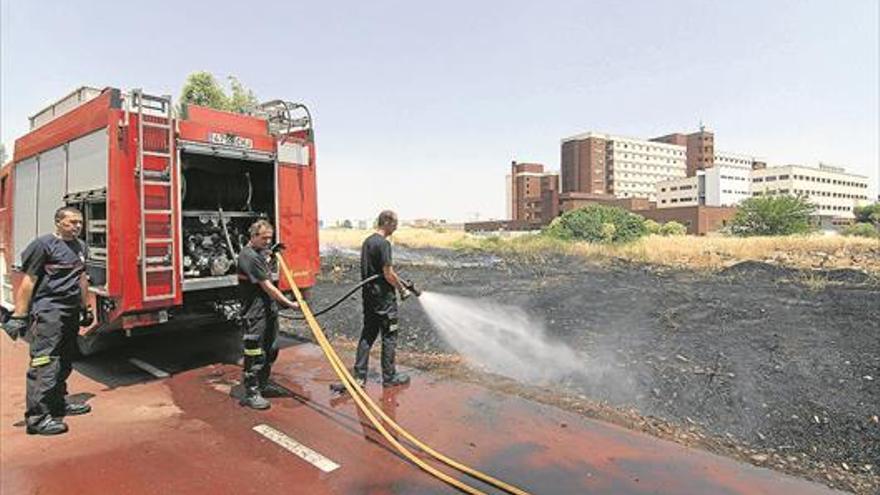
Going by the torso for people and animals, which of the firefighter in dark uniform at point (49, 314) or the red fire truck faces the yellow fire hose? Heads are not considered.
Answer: the firefighter in dark uniform

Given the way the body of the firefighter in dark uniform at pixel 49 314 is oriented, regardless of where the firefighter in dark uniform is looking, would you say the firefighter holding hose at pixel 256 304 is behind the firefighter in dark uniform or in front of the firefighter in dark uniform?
in front

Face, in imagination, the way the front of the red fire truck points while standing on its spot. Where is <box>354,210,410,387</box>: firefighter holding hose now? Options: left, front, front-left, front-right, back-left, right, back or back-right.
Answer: back

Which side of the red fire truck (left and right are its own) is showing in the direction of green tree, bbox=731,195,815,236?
right

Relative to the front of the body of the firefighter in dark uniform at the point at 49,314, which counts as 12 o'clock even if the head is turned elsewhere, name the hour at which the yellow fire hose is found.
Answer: The yellow fire hose is roughly at 12 o'clock from the firefighter in dark uniform.

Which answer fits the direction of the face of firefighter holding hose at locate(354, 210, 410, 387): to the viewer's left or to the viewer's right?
to the viewer's right

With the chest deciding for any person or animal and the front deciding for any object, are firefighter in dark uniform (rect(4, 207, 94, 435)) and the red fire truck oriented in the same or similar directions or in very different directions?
very different directions

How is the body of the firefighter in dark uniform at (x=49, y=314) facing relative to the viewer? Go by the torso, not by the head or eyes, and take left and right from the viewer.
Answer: facing the viewer and to the right of the viewer

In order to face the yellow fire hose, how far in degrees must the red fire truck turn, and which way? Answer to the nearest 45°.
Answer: approximately 180°

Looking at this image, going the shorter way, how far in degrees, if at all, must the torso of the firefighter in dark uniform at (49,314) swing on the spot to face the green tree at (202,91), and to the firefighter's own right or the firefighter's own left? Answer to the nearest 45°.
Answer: approximately 135° to the firefighter's own left

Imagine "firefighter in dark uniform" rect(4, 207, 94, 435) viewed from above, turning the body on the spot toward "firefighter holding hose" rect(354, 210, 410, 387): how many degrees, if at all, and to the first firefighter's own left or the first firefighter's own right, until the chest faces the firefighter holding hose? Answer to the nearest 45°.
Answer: approximately 45° to the first firefighter's own left

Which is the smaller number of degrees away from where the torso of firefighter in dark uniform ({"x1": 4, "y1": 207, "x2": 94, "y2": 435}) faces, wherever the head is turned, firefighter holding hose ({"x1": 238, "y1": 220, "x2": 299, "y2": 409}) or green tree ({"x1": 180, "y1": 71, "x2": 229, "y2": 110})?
the firefighter holding hose

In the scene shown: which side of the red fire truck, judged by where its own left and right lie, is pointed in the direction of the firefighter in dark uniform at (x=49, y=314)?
back

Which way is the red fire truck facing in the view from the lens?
facing away from the viewer and to the left of the viewer

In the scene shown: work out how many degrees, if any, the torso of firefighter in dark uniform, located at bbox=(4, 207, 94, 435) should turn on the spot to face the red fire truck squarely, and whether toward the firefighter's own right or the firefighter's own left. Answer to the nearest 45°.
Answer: approximately 90° to the firefighter's own left

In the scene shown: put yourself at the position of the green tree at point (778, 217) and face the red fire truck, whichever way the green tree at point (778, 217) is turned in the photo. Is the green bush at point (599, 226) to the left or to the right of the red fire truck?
right
